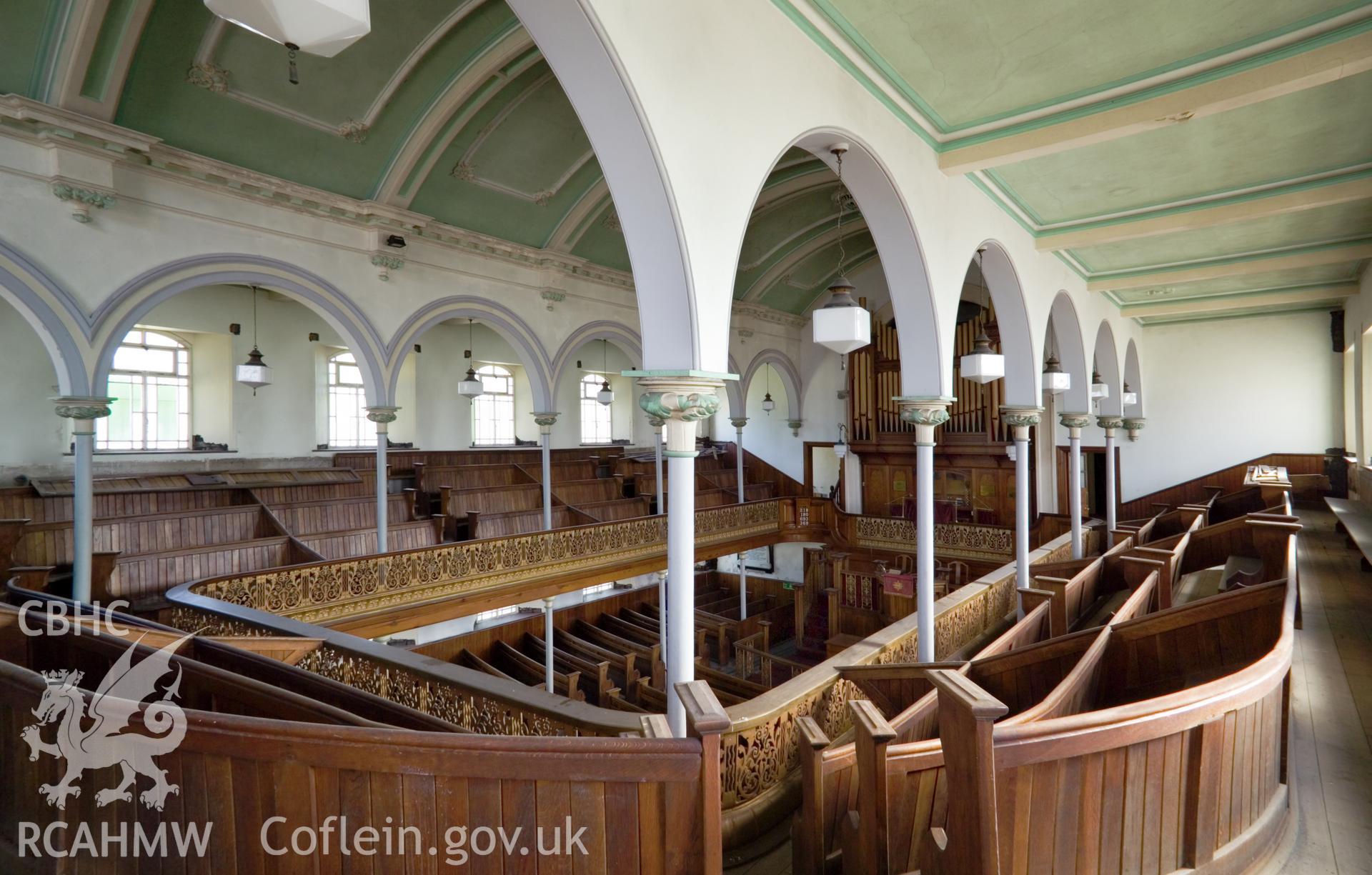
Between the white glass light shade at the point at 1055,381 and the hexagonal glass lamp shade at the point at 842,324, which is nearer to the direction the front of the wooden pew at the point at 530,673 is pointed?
the white glass light shade

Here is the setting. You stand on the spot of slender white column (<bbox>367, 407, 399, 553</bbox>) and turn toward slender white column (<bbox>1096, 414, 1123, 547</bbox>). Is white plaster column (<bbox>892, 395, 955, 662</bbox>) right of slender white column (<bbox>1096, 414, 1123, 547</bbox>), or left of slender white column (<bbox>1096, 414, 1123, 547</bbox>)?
right

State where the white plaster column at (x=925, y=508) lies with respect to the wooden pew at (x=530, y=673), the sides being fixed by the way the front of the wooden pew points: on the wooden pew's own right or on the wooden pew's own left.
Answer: on the wooden pew's own right

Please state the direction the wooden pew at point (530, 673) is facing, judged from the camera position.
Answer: facing away from the viewer and to the right of the viewer

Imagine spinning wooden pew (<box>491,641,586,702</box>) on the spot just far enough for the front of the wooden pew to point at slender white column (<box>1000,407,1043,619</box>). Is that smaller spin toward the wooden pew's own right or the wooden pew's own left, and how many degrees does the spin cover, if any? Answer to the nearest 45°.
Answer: approximately 90° to the wooden pew's own right

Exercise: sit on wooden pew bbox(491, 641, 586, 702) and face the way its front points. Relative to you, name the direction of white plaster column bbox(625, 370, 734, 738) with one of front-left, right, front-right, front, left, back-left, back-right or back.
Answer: back-right

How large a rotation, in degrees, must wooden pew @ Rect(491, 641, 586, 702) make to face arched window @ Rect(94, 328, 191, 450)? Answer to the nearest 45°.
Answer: approximately 135° to its left

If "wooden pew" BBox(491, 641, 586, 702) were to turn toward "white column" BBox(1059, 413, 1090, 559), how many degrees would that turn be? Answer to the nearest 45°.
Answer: approximately 45° to its right

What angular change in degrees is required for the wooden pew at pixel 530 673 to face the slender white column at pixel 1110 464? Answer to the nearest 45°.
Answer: approximately 45° to its right

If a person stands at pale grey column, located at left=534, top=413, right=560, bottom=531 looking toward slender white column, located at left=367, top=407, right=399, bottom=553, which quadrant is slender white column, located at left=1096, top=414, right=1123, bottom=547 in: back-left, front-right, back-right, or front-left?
back-left

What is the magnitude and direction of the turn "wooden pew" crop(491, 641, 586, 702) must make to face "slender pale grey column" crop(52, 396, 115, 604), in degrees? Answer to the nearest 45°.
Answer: approximately 180°
